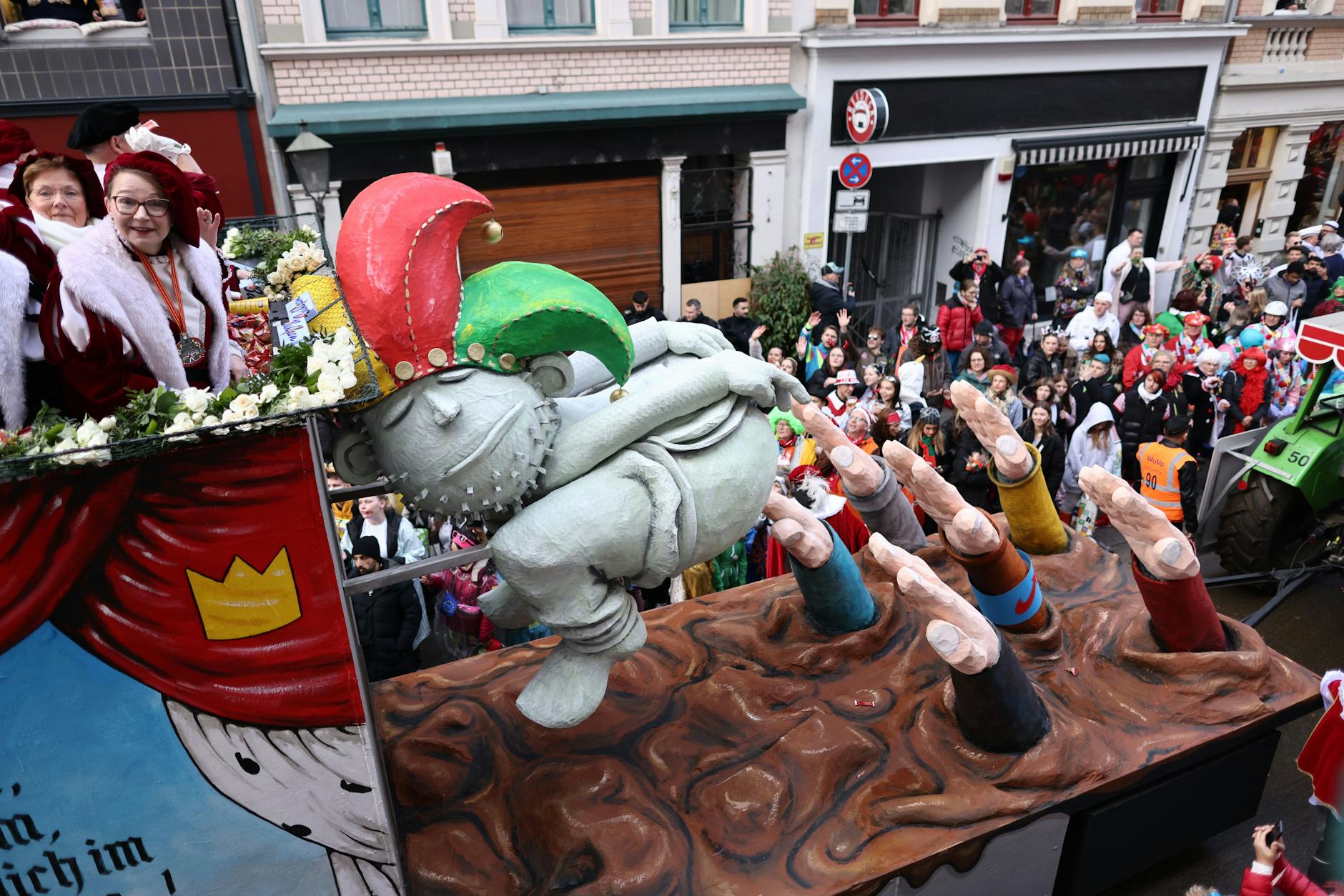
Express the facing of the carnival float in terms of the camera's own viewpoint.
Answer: facing away from the viewer and to the right of the viewer

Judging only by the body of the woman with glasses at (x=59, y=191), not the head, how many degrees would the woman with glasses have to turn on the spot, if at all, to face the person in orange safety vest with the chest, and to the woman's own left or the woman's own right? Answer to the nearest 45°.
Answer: approximately 90° to the woman's own left

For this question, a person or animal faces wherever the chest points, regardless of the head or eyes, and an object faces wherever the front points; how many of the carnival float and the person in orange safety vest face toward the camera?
0

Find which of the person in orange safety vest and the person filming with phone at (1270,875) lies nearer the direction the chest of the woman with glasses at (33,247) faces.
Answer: the person filming with phone

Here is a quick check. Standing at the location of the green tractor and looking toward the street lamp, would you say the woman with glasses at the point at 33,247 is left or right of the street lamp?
left

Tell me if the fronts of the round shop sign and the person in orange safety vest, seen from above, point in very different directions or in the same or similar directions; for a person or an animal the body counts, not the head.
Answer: very different directions

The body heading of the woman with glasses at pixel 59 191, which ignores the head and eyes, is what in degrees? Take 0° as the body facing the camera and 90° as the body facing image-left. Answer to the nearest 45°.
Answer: approximately 0°

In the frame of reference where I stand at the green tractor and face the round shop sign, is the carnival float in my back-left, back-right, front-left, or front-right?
back-left
